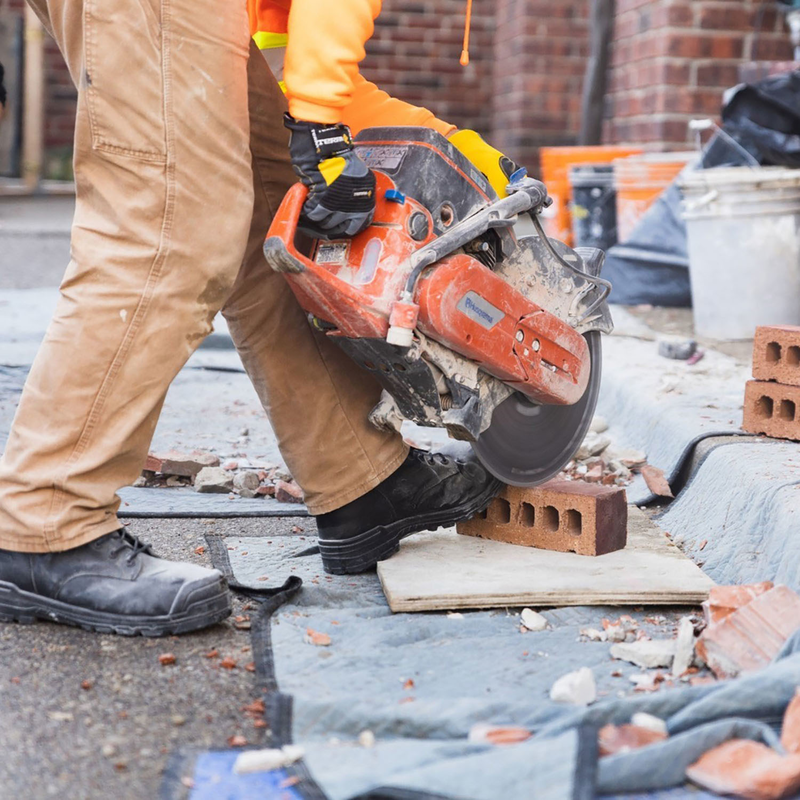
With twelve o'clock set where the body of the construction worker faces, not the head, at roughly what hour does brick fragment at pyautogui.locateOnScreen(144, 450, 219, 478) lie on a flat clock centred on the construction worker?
The brick fragment is roughly at 9 o'clock from the construction worker.

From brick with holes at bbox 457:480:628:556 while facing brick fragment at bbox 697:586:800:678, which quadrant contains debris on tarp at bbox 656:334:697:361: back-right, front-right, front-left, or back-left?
back-left

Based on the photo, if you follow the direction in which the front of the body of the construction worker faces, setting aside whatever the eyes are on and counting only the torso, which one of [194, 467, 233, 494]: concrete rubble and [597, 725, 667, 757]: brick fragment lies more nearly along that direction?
the brick fragment

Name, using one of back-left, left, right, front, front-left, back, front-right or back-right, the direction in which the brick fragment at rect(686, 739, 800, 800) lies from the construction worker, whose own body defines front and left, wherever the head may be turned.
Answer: front-right

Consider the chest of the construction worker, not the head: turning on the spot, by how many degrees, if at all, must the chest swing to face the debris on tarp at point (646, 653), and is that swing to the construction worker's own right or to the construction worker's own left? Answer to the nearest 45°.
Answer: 0° — they already face it

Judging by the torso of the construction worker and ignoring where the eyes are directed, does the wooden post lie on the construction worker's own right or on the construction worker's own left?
on the construction worker's own left

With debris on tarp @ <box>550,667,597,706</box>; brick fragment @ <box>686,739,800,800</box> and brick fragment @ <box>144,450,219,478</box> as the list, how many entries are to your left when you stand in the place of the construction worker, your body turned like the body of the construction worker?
1

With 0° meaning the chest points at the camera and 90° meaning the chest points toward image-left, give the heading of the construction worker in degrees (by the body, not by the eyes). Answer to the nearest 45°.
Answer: approximately 270°

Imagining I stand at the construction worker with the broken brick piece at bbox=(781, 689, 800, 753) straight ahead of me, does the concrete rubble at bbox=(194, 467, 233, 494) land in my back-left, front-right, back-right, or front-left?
back-left
